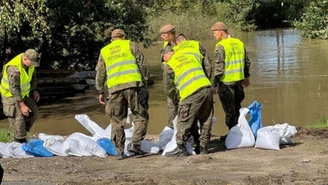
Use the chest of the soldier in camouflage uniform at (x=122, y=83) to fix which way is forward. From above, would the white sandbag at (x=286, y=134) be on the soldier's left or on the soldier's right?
on the soldier's right

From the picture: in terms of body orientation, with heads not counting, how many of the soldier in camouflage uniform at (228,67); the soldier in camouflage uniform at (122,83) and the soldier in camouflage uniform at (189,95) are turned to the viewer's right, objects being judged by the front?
0

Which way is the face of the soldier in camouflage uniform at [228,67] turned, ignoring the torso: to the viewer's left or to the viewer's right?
to the viewer's left

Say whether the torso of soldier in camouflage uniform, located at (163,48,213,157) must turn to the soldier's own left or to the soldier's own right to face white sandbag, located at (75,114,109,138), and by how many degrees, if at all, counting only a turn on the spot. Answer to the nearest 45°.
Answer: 0° — they already face it

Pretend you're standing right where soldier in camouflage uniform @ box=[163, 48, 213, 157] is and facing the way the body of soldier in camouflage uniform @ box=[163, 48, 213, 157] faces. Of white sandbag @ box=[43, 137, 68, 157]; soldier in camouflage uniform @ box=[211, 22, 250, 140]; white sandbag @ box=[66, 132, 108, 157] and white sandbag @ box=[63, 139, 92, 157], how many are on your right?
1

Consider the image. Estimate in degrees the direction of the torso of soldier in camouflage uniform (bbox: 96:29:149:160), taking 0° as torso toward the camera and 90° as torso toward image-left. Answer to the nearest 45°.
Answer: approximately 180°

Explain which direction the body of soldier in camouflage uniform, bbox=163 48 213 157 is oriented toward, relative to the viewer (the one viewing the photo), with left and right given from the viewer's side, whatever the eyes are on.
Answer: facing away from the viewer and to the left of the viewer
